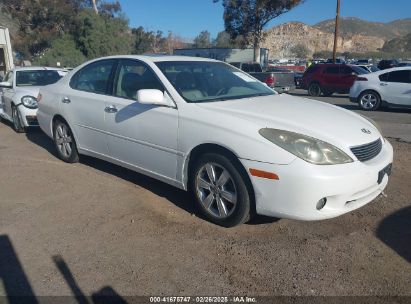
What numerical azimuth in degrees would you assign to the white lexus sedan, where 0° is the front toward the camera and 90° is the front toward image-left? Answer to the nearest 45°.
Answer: approximately 315°

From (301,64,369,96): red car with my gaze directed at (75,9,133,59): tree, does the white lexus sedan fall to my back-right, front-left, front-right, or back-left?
back-left

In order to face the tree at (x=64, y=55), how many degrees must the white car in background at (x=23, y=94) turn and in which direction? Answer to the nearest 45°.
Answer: approximately 135° to its left

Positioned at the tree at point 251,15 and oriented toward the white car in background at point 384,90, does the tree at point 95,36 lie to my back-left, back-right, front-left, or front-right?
back-right

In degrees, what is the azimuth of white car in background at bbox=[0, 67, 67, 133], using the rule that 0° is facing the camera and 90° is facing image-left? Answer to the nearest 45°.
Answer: approximately 315°

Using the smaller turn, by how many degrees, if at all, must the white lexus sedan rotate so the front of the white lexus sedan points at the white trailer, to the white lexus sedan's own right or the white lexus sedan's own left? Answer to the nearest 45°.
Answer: approximately 180°

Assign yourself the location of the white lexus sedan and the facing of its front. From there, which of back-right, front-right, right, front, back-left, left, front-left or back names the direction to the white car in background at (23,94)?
back

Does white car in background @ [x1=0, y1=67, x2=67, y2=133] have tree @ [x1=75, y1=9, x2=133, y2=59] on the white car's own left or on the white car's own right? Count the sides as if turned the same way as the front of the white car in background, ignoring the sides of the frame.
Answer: on the white car's own left

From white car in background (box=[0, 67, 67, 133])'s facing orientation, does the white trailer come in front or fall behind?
behind

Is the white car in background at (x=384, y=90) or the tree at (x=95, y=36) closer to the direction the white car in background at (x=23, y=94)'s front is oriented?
the white car in background
